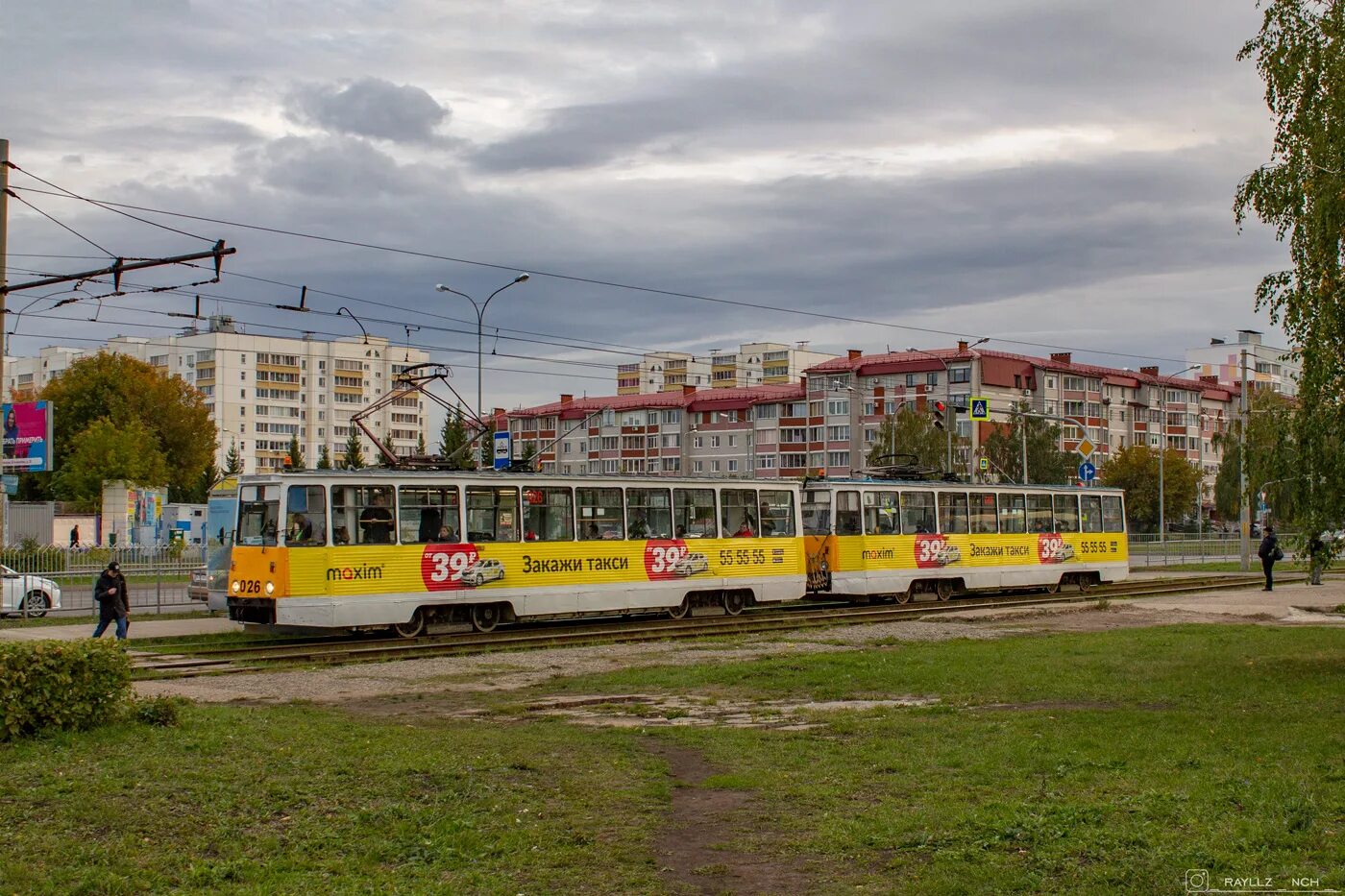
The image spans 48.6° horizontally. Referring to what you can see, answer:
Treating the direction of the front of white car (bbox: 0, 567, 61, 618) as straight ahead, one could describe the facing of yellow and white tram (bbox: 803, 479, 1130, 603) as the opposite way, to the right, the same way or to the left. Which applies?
the opposite way

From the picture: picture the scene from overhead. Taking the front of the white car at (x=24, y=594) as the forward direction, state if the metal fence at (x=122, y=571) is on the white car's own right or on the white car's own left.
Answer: on the white car's own right

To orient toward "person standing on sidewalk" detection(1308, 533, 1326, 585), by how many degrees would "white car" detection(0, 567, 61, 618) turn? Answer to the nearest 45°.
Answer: approximately 45° to its right

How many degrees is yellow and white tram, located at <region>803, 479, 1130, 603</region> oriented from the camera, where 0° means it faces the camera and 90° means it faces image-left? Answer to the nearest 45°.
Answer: approximately 45°

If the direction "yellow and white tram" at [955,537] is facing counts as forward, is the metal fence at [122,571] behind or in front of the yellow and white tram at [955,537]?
in front

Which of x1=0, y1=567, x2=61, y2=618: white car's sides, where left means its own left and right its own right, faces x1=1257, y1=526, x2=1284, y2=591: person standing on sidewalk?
front

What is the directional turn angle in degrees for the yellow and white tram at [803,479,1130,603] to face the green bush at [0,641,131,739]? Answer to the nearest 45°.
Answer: approximately 45° to its left

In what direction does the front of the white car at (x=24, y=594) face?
to the viewer's right

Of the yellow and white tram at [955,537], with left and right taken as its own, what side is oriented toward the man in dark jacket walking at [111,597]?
front

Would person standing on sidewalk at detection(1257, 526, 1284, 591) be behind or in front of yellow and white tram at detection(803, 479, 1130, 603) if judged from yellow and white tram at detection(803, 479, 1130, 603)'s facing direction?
behind
